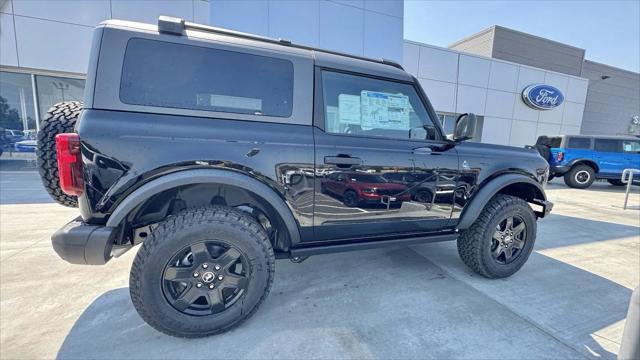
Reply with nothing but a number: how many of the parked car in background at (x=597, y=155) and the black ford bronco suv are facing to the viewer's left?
0

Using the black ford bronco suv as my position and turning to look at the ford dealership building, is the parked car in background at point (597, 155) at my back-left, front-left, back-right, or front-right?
front-right

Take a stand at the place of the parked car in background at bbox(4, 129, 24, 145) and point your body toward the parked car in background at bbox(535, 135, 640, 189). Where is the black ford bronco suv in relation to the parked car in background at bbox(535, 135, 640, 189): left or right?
right

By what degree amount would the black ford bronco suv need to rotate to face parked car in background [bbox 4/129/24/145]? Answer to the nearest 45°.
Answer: approximately 90° to its left

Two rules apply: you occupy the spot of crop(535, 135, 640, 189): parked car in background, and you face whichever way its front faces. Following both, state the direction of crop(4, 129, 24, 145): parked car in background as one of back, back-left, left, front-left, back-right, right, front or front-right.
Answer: back-right

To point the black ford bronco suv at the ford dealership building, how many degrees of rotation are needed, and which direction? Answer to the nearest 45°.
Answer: approximately 45° to its left

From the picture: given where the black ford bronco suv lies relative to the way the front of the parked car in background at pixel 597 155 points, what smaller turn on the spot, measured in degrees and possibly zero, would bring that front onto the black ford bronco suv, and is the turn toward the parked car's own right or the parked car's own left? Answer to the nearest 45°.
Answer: approximately 90° to the parked car's own right

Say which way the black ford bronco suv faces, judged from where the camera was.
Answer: facing away from the viewer and to the right of the viewer

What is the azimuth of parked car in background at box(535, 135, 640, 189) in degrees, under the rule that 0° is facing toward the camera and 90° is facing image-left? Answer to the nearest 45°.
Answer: approximately 270°
